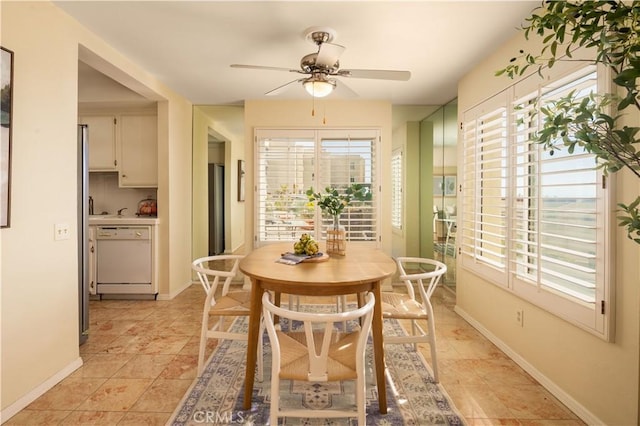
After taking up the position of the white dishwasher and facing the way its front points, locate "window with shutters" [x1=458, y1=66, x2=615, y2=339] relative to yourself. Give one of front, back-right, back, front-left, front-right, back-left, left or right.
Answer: front-left

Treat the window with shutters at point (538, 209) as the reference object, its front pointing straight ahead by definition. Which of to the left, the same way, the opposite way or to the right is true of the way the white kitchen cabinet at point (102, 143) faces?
to the left

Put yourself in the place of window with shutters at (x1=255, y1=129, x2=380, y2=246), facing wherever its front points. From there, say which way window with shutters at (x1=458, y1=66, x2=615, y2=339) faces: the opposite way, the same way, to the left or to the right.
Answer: to the right

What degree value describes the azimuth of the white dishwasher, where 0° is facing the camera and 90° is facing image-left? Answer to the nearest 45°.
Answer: approximately 0°

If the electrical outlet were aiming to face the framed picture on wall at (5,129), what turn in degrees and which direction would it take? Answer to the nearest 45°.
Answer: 0° — it already faces it

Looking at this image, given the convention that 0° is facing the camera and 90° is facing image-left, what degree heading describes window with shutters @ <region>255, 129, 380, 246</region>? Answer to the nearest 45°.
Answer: approximately 0°

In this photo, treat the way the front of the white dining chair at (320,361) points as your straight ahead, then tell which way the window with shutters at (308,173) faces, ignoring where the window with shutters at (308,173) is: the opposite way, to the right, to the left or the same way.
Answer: the opposite way

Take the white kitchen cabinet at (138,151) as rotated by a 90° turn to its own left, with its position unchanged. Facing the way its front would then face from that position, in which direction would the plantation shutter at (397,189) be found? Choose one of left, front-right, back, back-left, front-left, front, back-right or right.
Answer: front

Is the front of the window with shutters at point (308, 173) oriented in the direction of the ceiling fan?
yes

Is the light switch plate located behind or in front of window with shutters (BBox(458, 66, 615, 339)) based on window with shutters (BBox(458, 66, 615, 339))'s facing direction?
in front

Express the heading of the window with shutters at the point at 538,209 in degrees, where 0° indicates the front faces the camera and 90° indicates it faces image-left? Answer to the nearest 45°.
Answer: approximately 45°

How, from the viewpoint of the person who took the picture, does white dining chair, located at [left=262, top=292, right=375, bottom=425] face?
facing away from the viewer

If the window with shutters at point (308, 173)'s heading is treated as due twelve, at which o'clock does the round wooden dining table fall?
The round wooden dining table is roughly at 12 o'clock from the window with shutters.
